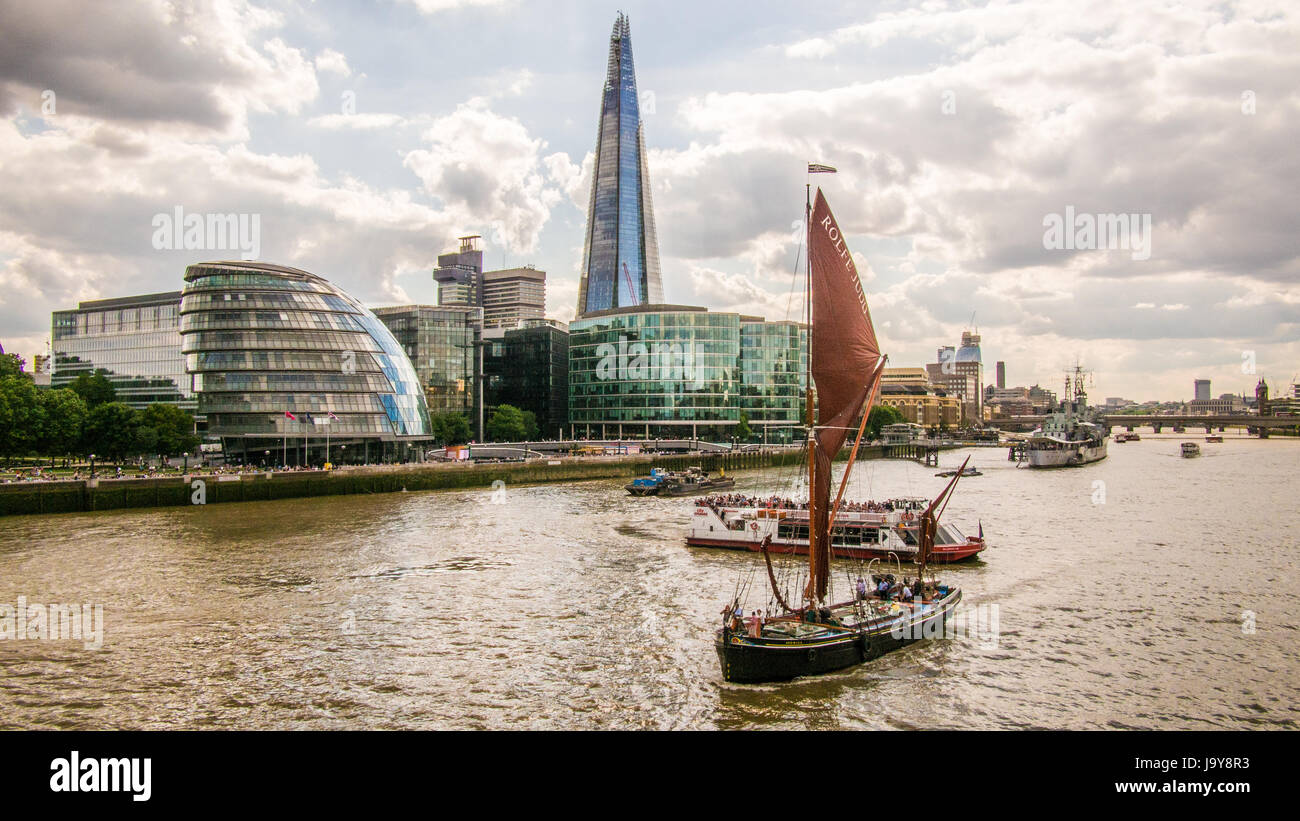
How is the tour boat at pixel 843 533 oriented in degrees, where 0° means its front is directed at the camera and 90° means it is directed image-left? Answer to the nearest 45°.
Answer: approximately 270°

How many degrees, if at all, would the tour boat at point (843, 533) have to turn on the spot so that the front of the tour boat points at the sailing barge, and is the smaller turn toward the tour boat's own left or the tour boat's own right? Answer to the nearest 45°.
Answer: approximately 90° to the tour boat's own right

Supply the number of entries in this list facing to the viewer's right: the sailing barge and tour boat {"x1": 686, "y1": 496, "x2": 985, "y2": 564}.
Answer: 1

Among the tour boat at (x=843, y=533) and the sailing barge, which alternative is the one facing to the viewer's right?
the tour boat

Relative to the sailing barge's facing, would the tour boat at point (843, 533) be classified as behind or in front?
behind

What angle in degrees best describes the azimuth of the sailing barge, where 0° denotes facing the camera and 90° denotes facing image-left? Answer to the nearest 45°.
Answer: approximately 45°
